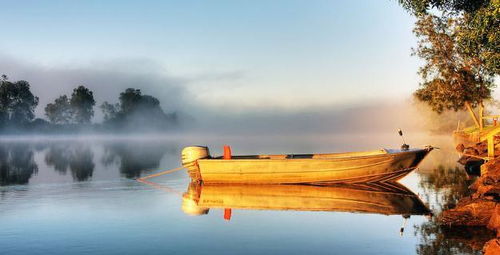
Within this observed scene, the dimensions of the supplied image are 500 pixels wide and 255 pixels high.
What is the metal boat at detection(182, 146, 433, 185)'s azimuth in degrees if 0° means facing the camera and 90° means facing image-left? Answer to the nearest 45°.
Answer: approximately 270°

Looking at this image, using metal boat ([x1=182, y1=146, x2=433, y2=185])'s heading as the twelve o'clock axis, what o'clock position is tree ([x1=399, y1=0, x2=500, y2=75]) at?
The tree is roughly at 11 o'clock from the metal boat.
